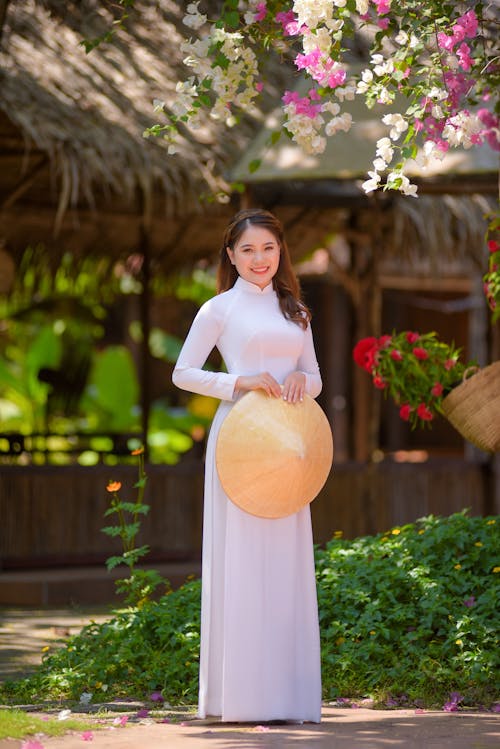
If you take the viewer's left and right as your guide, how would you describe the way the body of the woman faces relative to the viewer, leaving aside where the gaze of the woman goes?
facing the viewer and to the right of the viewer

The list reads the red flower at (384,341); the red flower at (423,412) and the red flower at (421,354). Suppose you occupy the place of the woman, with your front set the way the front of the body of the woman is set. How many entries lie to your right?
0

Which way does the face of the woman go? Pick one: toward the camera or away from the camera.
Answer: toward the camera

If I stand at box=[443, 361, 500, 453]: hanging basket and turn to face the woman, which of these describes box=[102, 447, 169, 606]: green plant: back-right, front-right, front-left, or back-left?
front-right

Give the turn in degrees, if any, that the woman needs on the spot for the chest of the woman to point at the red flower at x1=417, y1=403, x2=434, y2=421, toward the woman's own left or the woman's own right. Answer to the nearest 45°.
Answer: approximately 90° to the woman's own left

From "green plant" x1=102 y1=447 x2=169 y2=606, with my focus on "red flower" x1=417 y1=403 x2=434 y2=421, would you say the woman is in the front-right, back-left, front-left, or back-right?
front-right
